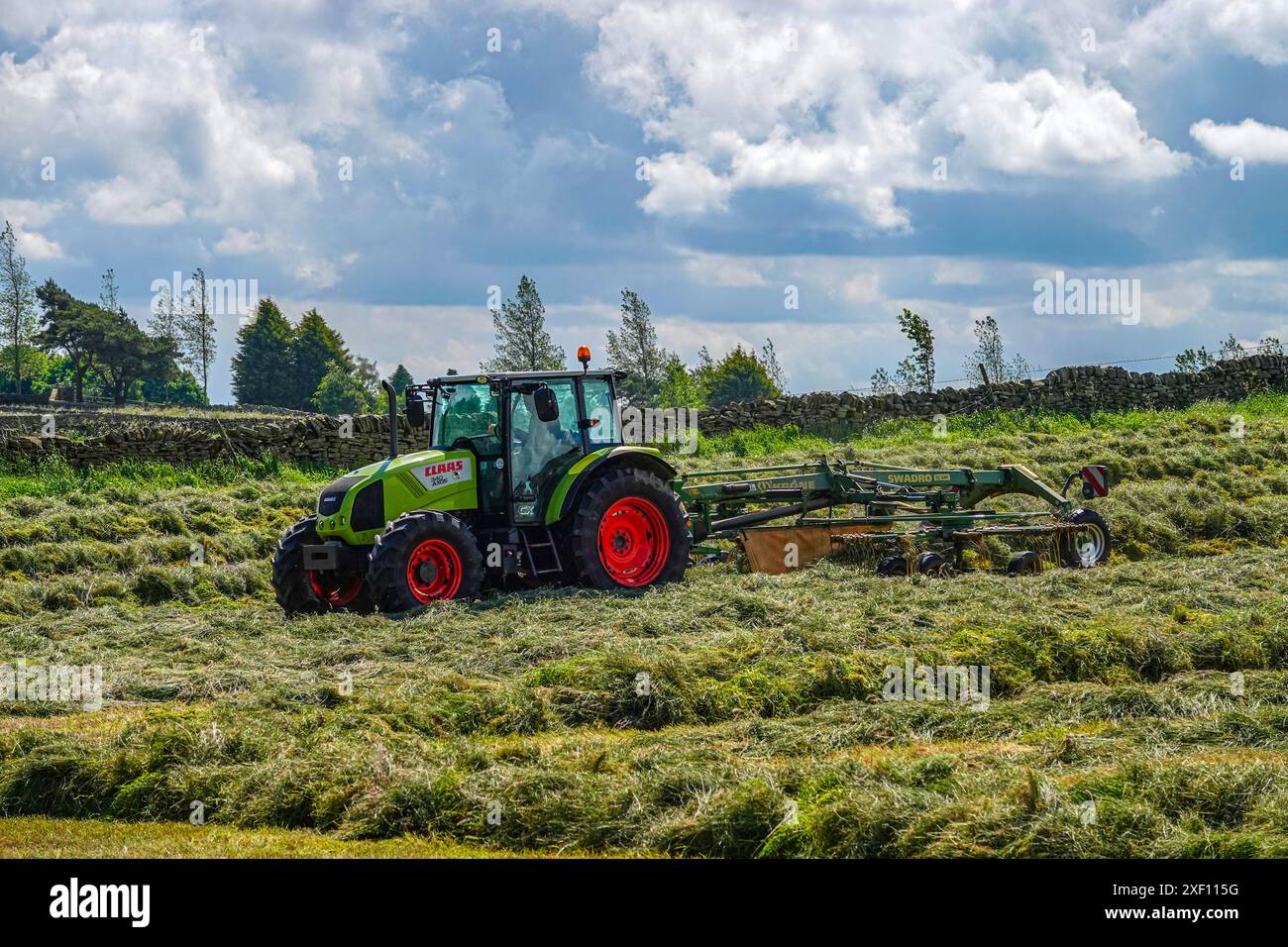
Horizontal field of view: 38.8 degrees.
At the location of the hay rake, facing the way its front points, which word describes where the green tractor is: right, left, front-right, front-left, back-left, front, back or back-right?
front-left

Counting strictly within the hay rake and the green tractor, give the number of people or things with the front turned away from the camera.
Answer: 0

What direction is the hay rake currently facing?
to the viewer's left

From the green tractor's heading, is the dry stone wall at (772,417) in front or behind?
behind

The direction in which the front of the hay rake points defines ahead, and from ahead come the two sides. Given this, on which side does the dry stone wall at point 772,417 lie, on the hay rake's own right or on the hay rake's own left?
on the hay rake's own right

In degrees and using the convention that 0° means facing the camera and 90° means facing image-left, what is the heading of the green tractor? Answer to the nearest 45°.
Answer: approximately 45°
